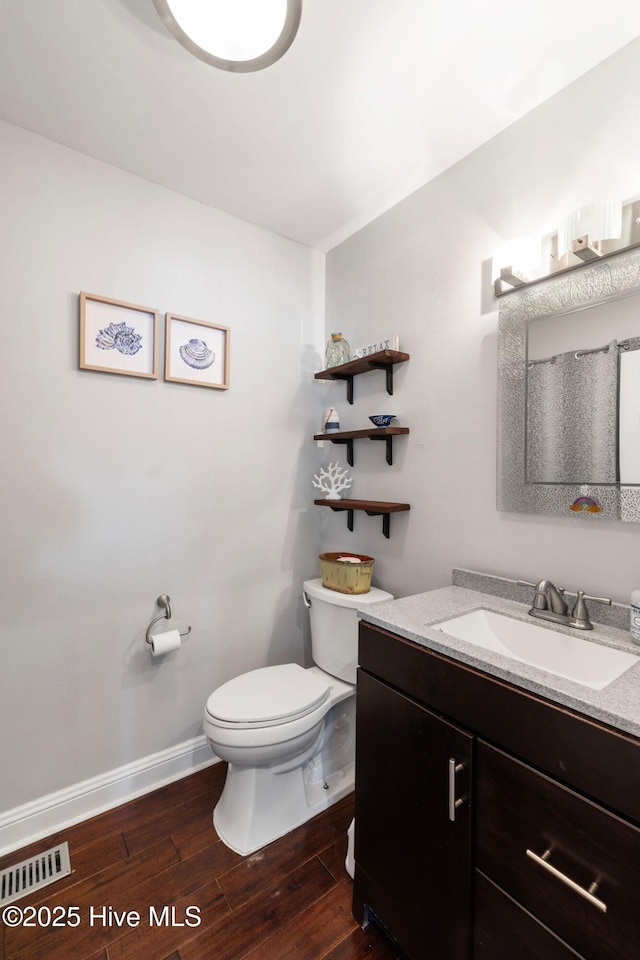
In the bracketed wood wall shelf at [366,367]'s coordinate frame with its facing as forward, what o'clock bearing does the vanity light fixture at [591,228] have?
The vanity light fixture is roughly at 9 o'clock from the bracketed wood wall shelf.

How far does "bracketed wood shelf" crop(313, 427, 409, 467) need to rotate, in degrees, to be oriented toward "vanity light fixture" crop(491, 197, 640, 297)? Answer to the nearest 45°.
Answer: approximately 90° to its left

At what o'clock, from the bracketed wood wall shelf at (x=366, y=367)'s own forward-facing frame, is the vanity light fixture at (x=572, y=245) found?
The vanity light fixture is roughly at 9 o'clock from the bracketed wood wall shelf.

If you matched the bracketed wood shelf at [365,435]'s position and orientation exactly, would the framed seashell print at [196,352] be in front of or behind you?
in front

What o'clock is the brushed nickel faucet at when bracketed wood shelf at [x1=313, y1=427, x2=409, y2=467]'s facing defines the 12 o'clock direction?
The brushed nickel faucet is roughly at 9 o'clock from the bracketed wood shelf.

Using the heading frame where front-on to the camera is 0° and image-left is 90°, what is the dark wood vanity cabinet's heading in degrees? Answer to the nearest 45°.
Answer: approximately 45°

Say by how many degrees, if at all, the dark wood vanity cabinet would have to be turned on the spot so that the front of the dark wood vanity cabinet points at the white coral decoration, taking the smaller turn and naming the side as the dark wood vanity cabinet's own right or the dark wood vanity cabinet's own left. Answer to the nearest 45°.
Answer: approximately 90° to the dark wood vanity cabinet's own right

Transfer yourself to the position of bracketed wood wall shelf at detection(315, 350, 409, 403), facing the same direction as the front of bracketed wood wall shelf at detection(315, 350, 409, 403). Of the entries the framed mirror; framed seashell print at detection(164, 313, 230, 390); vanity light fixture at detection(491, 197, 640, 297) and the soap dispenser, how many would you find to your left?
3
